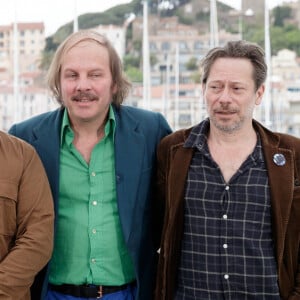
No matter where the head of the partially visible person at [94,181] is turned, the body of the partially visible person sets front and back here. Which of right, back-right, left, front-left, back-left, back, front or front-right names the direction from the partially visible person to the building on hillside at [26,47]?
back

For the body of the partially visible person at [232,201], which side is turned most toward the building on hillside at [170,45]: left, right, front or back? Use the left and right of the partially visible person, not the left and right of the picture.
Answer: back

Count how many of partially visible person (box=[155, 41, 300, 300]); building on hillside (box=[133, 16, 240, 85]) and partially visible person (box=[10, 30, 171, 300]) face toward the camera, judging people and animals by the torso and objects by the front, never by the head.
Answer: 3

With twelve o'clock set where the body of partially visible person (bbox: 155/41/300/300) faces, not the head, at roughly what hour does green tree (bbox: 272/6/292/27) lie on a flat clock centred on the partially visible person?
The green tree is roughly at 6 o'clock from the partially visible person.

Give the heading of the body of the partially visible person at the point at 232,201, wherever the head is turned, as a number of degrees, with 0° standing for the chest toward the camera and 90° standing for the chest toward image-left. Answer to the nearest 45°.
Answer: approximately 0°

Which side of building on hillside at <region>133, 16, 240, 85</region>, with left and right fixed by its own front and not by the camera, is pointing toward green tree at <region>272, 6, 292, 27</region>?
left

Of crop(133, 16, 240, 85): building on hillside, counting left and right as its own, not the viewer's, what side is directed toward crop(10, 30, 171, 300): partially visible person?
front
